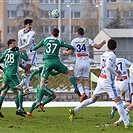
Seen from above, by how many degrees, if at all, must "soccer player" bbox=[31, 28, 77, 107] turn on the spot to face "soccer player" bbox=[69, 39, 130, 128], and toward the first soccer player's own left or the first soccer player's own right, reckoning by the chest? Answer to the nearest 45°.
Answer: approximately 135° to the first soccer player's own right

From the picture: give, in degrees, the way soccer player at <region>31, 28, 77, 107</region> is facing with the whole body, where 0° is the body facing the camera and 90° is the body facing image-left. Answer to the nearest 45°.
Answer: approximately 180°

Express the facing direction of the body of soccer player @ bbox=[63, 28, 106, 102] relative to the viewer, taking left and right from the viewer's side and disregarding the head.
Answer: facing away from the viewer

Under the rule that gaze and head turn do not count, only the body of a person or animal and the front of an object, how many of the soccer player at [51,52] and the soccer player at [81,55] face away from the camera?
2

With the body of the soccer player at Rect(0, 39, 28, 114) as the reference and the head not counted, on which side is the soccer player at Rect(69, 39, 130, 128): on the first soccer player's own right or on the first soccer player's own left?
on the first soccer player's own right

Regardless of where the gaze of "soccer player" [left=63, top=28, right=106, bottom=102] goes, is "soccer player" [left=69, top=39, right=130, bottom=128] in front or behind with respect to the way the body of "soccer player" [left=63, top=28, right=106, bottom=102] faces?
behind

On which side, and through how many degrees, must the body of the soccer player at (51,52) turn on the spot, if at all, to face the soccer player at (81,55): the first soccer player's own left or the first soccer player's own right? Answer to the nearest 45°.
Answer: approximately 45° to the first soccer player's own right

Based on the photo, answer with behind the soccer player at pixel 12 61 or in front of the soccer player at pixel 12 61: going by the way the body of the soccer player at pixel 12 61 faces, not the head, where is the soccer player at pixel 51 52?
in front
